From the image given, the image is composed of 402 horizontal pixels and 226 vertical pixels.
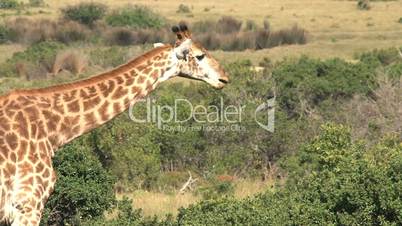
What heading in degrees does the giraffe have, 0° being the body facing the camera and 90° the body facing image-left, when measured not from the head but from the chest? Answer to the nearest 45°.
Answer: approximately 270°

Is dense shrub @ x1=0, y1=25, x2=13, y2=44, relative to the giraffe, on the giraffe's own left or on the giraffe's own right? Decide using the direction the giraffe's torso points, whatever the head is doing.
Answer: on the giraffe's own left

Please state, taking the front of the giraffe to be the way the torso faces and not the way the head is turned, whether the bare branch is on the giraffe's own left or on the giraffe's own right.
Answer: on the giraffe's own left

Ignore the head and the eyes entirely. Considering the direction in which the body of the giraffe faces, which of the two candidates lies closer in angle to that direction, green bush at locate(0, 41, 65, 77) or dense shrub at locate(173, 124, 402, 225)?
the dense shrub

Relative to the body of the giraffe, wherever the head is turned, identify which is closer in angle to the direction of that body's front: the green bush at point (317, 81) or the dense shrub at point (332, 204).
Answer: the dense shrub

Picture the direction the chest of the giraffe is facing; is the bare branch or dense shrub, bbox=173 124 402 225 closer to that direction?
the dense shrub

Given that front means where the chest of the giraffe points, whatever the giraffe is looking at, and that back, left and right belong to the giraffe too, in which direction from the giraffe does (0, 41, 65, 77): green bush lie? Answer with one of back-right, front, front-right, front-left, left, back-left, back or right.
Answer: left
